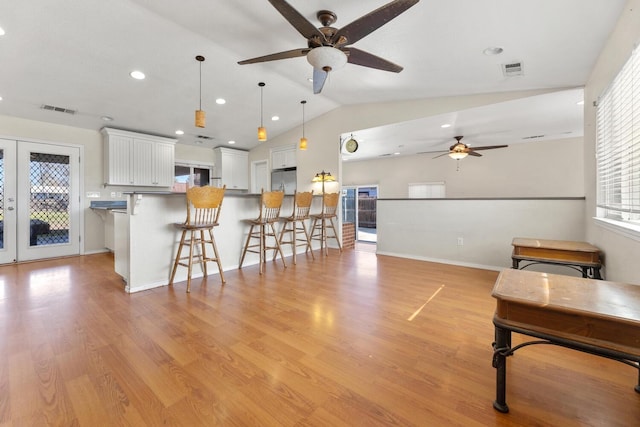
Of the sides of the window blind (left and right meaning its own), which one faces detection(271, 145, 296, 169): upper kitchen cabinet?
front

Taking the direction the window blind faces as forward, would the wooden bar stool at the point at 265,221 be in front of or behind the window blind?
in front

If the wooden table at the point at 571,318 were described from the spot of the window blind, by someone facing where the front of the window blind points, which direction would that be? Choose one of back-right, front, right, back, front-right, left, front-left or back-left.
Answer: left

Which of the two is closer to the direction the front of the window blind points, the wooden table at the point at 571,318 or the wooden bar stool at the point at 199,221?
the wooden bar stool

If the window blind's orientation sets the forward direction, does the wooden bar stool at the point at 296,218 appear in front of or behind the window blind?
in front

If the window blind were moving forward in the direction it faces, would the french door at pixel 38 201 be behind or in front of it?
in front

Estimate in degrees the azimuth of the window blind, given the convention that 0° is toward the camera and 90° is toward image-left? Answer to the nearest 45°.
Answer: approximately 90°

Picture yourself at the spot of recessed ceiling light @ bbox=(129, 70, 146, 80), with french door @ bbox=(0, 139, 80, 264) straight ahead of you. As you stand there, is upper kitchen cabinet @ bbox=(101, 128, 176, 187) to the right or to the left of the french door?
right

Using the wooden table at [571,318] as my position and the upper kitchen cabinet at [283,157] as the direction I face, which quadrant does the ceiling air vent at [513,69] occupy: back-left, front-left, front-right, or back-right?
front-right

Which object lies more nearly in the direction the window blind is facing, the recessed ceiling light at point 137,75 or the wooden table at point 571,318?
the recessed ceiling light
